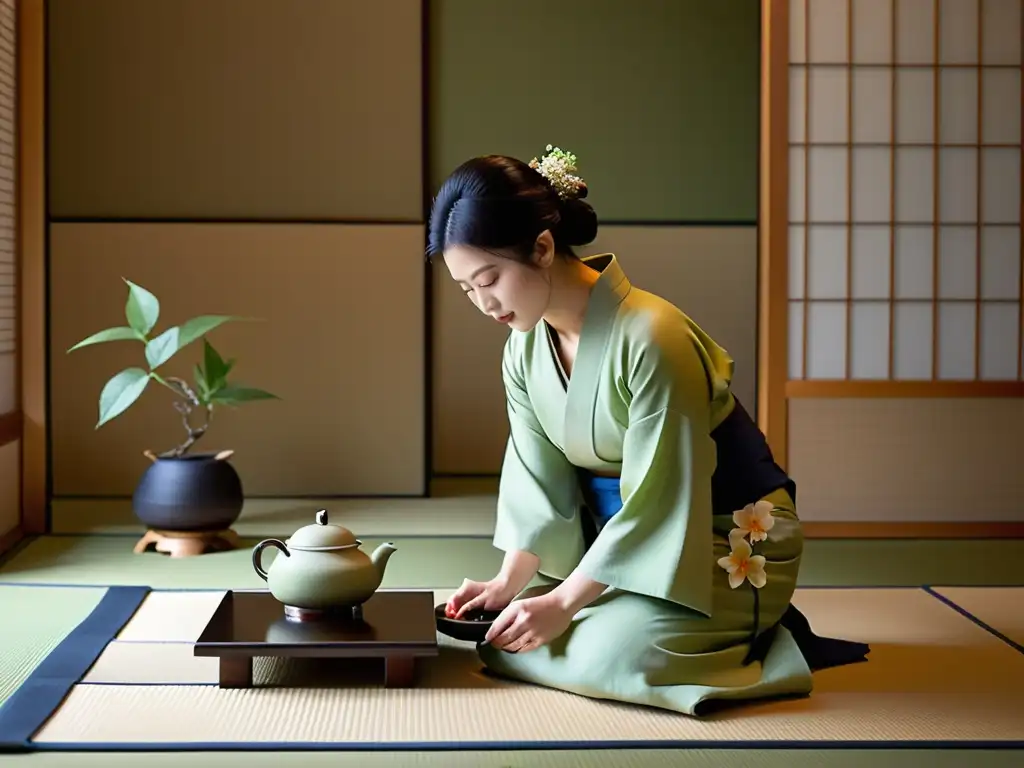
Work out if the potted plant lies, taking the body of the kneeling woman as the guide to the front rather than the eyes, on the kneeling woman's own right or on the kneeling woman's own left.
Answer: on the kneeling woman's own right

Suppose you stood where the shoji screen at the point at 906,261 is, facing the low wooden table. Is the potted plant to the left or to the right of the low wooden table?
right

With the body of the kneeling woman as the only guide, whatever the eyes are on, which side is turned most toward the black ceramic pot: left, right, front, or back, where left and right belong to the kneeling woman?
right

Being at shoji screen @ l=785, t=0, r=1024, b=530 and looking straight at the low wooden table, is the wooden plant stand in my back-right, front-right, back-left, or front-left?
front-right

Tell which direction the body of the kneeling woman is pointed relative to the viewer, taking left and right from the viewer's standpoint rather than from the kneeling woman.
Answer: facing the viewer and to the left of the viewer
